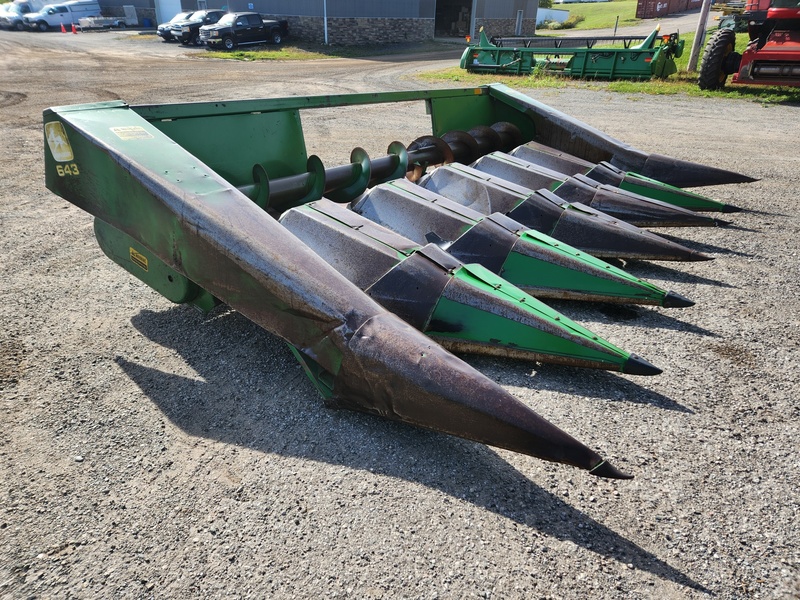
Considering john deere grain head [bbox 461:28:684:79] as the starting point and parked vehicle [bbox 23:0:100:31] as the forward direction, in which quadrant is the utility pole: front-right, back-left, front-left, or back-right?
back-right

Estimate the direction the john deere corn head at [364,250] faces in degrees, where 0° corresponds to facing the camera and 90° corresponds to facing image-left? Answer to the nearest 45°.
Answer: approximately 315°

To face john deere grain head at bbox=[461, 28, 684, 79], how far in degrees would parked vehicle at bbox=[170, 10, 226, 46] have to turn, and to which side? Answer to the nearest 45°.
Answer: approximately 90° to its left

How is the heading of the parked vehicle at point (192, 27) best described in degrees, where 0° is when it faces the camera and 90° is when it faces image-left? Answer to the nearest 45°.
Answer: approximately 45°

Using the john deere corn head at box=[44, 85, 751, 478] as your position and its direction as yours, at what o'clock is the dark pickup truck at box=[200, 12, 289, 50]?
The dark pickup truck is roughly at 7 o'clock from the john deere corn head.

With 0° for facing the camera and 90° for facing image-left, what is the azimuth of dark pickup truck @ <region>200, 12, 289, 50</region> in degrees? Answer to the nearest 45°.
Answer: approximately 45°

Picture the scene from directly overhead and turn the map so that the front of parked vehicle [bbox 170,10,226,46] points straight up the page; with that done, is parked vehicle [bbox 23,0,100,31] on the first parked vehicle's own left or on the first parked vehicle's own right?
on the first parked vehicle's own right
